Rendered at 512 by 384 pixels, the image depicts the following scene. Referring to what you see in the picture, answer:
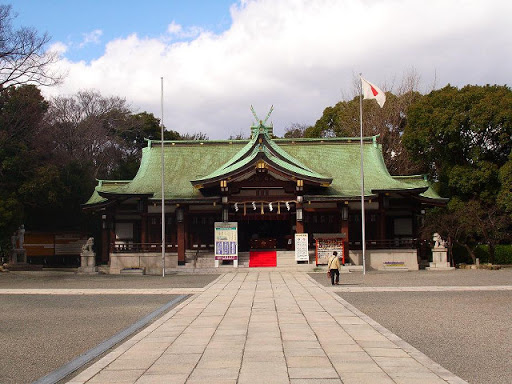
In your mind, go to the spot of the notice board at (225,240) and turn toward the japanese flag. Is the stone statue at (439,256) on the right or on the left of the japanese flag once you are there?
left

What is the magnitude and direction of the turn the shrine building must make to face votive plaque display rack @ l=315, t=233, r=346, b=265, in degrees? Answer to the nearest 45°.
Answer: approximately 45° to its left

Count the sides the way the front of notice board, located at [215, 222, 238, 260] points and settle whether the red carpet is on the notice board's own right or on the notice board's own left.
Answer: on the notice board's own left

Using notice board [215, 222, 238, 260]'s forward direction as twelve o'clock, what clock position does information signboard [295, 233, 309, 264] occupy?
The information signboard is roughly at 9 o'clock from the notice board.

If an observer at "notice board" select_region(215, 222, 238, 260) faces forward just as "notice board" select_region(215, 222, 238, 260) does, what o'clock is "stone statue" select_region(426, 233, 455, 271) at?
The stone statue is roughly at 9 o'clock from the notice board.

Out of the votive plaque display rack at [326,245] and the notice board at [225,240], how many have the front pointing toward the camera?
2

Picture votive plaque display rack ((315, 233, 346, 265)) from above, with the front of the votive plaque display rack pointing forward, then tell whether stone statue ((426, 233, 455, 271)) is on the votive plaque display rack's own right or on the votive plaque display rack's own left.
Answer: on the votive plaque display rack's own left

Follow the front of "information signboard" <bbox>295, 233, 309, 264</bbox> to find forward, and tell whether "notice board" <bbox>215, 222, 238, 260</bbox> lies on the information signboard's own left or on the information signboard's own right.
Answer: on the information signboard's own right

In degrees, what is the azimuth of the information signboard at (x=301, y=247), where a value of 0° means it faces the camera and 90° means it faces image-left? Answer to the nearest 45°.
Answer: approximately 0°

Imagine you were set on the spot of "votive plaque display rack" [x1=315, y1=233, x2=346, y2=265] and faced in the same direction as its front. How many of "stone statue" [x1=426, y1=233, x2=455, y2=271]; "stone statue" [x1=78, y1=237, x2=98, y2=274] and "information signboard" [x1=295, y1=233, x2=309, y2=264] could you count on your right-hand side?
2
